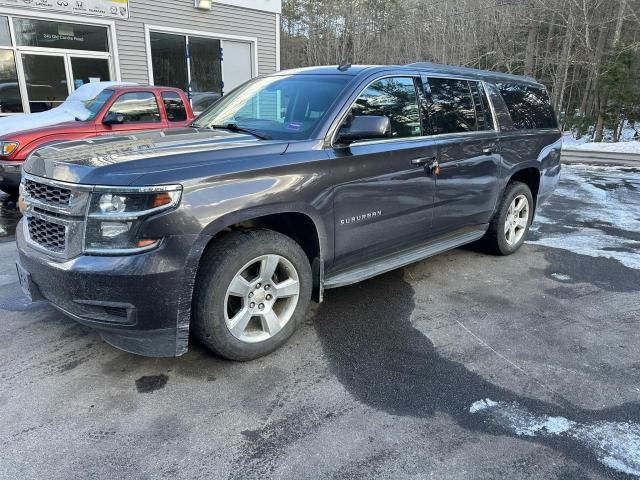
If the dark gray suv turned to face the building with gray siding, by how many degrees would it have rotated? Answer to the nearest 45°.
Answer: approximately 135° to its right

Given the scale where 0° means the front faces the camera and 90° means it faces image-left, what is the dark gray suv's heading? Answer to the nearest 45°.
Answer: approximately 45°

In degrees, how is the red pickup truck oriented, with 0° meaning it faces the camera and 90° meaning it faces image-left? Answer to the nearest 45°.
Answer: approximately 45°

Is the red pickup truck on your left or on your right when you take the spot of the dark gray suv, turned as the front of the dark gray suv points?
on your right
